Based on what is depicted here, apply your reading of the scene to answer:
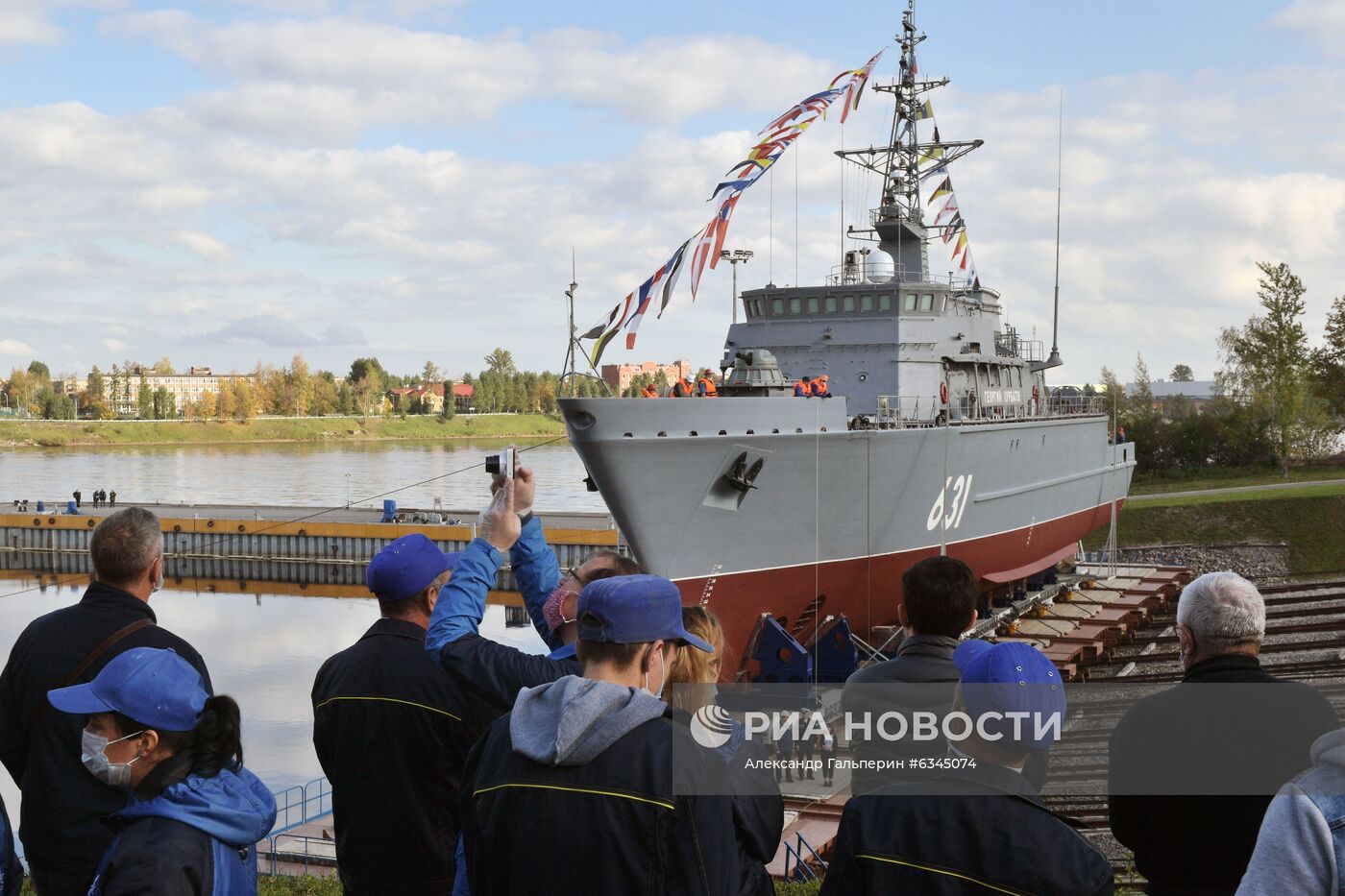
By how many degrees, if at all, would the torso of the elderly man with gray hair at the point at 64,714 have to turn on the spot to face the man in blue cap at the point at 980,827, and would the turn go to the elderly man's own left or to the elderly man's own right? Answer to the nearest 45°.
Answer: approximately 90° to the elderly man's own right

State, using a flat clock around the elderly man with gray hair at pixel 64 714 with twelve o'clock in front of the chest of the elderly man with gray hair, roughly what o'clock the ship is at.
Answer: The ship is roughly at 12 o'clock from the elderly man with gray hair.

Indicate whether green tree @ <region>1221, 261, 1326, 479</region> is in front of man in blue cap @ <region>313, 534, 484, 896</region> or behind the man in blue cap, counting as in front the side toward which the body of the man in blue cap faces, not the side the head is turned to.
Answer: in front

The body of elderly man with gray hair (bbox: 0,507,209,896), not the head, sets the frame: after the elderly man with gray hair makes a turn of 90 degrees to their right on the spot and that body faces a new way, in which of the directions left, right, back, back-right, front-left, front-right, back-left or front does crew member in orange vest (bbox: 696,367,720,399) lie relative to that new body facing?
left

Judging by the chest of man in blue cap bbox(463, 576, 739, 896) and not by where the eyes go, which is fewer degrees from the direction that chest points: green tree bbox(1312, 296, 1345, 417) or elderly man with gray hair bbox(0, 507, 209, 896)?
the green tree

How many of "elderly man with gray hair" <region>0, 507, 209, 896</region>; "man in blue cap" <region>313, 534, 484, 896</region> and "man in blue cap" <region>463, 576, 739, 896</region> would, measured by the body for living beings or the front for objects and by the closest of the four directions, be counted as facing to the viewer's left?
0

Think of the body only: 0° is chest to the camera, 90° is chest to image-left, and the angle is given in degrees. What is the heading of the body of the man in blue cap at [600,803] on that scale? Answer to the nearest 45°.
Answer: approximately 225°

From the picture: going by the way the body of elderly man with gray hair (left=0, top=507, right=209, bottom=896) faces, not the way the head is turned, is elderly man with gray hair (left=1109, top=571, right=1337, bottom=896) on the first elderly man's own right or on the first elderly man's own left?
on the first elderly man's own right

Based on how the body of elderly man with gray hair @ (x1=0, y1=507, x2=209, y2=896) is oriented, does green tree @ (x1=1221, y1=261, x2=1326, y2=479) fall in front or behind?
in front

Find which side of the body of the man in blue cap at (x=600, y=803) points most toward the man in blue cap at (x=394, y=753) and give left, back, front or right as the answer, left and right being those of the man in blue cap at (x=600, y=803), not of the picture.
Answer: left
